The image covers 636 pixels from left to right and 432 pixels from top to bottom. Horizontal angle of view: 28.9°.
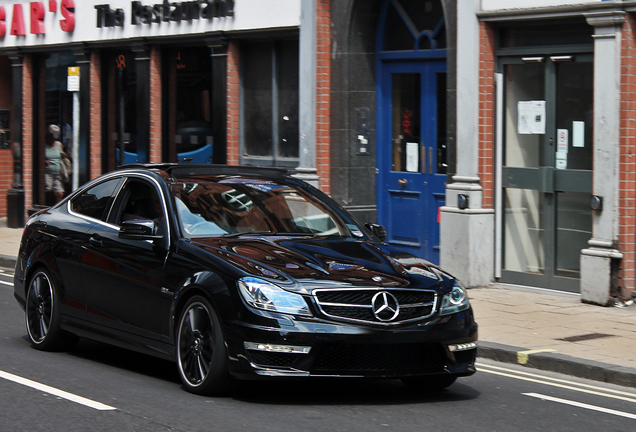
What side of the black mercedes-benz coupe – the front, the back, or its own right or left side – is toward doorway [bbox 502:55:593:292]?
left

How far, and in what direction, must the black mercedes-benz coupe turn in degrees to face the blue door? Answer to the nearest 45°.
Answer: approximately 135° to its left

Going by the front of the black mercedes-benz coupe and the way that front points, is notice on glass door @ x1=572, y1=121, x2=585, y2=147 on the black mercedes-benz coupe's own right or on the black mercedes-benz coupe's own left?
on the black mercedes-benz coupe's own left

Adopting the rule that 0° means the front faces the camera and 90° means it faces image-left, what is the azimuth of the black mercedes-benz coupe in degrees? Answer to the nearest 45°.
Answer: approximately 315°

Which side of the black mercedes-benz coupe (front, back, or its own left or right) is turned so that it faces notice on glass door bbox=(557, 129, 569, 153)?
left

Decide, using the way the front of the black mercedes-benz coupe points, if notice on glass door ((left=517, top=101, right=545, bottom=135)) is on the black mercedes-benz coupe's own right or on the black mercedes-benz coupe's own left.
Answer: on the black mercedes-benz coupe's own left
